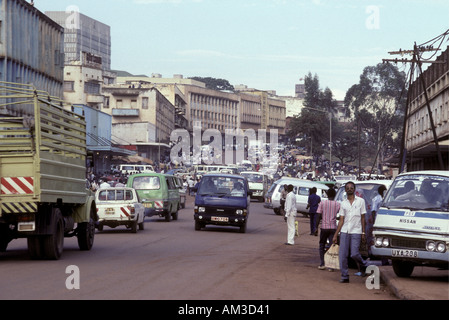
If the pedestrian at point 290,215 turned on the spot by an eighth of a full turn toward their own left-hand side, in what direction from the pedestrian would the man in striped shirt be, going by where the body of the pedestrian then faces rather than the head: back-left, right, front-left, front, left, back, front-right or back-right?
front-left

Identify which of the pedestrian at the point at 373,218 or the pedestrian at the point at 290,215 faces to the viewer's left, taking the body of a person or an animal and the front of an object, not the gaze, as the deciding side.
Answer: the pedestrian at the point at 290,215

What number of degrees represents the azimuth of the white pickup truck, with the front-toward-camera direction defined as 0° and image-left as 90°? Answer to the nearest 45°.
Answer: approximately 180°
